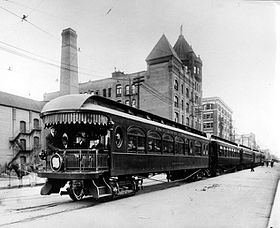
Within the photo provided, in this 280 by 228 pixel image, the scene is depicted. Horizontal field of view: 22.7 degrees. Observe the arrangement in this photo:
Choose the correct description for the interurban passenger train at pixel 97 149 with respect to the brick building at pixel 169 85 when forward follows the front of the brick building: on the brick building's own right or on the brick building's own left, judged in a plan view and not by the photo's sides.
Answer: on the brick building's own right

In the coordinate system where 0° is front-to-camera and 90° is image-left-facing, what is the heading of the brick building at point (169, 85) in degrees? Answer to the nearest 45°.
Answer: approximately 315°

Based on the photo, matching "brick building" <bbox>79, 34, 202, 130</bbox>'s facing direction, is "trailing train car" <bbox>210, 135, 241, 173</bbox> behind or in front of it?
in front

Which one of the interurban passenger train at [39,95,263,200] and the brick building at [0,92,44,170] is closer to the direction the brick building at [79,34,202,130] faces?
the interurban passenger train

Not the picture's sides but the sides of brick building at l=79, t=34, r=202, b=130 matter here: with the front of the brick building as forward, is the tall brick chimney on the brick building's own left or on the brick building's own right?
on the brick building's own right
